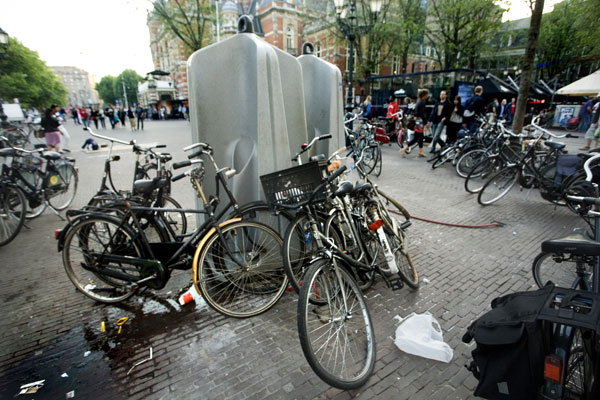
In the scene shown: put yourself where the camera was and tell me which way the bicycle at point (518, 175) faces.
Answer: facing the viewer and to the left of the viewer

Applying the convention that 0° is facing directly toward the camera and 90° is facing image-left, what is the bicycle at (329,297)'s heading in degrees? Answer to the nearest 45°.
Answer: approximately 45°

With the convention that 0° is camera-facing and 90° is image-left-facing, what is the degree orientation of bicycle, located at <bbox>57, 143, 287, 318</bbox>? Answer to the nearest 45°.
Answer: approximately 270°

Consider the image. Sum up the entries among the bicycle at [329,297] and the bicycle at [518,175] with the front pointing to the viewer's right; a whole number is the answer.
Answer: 0

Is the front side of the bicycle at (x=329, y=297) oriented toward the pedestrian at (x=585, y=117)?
no

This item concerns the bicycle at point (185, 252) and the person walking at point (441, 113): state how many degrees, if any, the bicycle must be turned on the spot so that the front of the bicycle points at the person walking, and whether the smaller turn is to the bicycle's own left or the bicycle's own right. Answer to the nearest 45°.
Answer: approximately 45° to the bicycle's own left

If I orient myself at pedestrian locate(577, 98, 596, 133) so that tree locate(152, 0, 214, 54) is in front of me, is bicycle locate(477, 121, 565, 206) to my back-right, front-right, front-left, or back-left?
front-left

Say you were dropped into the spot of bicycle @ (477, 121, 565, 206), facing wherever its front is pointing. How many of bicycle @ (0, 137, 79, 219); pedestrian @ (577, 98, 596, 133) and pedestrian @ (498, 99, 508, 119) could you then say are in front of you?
1

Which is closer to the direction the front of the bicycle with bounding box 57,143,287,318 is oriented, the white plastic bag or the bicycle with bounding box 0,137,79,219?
the white plastic bag

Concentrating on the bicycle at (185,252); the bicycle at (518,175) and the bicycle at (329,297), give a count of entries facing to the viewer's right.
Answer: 1

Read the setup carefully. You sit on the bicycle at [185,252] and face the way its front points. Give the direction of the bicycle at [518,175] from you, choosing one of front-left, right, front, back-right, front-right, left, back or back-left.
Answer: front

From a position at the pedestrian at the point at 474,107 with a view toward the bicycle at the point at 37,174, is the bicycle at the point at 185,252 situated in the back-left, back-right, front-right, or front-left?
front-left

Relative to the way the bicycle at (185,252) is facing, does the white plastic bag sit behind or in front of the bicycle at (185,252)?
in front

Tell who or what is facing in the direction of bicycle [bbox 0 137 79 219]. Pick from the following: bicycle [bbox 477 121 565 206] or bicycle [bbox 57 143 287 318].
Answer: bicycle [bbox 477 121 565 206]

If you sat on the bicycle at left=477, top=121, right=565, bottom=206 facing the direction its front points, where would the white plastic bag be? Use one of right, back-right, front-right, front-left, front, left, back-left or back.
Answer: front-left

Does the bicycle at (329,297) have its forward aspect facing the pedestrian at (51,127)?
no

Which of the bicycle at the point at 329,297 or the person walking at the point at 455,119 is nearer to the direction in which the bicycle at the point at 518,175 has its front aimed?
the bicycle
